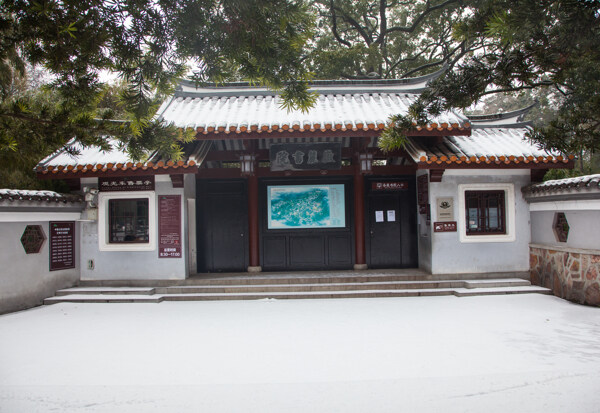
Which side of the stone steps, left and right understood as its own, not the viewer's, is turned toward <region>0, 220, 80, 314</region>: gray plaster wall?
right

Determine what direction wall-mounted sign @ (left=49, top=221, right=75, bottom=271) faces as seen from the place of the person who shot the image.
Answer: facing the viewer and to the right of the viewer

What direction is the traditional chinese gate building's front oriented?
toward the camera

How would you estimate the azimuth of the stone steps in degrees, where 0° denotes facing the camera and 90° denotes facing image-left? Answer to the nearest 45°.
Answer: approximately 0°

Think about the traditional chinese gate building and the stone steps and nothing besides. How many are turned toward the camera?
2

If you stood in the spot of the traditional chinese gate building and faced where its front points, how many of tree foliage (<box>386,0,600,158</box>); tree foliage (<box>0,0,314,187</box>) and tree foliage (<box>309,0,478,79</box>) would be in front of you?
2

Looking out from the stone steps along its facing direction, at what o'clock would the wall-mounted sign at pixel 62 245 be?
The wall-mounted sign is roughly at 3 o'clock from the stone steps.

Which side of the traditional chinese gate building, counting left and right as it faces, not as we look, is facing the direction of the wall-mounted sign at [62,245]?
right
